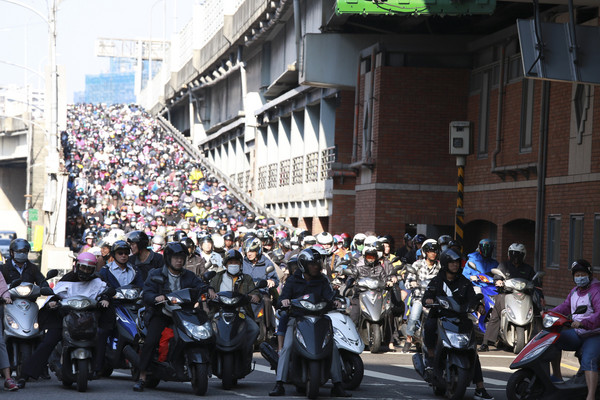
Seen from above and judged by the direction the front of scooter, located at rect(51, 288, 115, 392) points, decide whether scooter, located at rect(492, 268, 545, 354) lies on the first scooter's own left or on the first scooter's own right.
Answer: on the first scooter's own left

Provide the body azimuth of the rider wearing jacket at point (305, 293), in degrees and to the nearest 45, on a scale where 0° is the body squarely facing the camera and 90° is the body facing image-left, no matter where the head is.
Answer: approximately 0°

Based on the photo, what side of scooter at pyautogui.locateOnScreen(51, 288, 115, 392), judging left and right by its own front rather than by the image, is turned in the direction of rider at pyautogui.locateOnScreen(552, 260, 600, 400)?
left

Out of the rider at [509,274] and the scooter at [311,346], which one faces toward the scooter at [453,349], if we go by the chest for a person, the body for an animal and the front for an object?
the rider

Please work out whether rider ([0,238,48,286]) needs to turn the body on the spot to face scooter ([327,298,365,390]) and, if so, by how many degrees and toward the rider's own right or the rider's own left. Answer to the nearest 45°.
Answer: approximately 45° to the rider's own left

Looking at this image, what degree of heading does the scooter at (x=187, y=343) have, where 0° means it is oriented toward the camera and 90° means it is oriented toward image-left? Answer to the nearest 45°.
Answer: approximately 315°

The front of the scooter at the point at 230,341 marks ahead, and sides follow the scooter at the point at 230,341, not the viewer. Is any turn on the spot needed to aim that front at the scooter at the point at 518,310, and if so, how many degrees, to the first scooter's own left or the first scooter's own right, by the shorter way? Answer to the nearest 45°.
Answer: approximately 135° to the first scooter's own left
